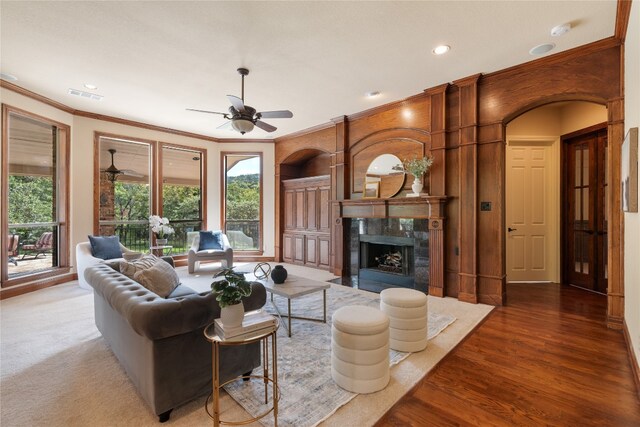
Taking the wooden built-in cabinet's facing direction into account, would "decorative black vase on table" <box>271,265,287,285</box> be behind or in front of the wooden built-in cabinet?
in front

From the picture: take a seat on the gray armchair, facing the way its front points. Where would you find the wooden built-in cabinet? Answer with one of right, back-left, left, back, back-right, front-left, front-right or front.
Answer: left

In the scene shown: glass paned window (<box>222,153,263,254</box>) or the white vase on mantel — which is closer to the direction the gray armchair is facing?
the white vase on mantel

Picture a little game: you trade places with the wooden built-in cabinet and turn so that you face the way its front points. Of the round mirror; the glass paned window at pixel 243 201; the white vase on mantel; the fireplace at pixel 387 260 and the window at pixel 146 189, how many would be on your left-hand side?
3

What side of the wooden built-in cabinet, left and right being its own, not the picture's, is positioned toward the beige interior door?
left

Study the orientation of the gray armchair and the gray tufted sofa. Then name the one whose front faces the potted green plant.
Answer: the gray armchair

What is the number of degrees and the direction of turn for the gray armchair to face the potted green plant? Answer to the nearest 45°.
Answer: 0° — it already faces it

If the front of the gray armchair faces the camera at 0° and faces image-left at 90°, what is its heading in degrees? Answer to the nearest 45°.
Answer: approximately 0°

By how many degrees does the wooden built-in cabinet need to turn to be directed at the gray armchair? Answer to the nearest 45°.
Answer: approximately 45° to its right

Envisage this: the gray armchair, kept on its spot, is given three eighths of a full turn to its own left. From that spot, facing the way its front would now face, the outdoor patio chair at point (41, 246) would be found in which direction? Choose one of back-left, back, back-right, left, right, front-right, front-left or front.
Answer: back-left

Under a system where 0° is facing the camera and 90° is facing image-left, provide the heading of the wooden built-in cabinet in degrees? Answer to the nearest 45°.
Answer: approximately 45°

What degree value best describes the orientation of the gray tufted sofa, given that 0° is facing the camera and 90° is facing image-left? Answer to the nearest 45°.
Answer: approximately 225°

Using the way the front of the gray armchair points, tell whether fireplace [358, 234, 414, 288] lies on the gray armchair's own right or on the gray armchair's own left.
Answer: on the gray armchair's own left

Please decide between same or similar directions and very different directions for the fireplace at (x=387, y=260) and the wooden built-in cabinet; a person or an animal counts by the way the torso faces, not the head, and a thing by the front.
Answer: same or similar directions

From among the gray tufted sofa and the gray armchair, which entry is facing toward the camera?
the gray armchair

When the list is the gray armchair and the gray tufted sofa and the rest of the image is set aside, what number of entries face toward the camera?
1
